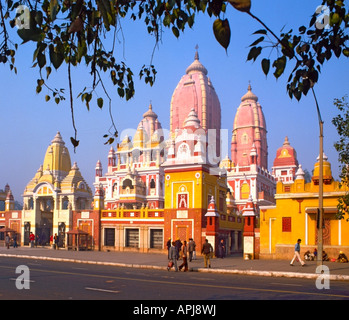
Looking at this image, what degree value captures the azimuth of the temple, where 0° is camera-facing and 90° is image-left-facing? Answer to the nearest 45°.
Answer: approximately 45°
